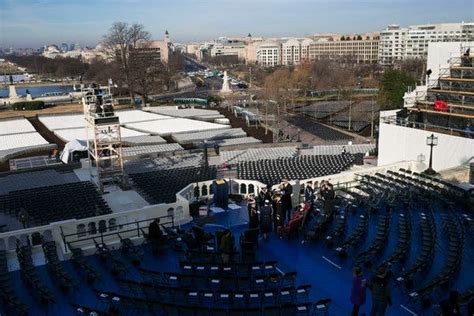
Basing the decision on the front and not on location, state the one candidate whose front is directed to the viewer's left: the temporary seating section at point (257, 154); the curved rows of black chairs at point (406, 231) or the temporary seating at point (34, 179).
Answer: the curved rows of black chairs at point (406, 231)

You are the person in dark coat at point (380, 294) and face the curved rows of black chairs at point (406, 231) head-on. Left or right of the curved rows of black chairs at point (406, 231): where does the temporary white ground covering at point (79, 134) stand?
left

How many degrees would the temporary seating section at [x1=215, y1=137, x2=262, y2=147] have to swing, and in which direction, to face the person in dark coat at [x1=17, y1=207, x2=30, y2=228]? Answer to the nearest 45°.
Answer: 0° — it already faces them

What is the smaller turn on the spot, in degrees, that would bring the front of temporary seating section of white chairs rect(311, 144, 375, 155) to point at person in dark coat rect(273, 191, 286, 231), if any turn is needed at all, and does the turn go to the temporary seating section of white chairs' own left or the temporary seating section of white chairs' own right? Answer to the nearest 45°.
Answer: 0° — it already faces them

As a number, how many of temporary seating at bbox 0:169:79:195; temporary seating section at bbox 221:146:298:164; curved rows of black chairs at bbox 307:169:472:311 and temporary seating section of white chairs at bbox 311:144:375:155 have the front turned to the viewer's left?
1

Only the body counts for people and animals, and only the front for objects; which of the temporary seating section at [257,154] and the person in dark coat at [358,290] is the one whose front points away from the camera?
the person in dark coat

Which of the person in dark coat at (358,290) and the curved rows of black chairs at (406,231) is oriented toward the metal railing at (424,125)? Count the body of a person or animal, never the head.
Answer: the person in dark coat

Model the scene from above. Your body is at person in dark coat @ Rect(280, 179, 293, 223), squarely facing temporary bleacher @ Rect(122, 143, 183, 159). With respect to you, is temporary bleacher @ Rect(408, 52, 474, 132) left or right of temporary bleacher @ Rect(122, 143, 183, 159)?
right

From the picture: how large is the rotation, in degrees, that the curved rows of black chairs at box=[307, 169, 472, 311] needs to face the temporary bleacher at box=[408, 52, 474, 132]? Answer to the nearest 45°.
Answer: approximately 90° to its right

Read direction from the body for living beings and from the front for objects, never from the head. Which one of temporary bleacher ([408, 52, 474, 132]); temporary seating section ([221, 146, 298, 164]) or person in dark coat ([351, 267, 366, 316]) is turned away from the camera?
the person in dark coat

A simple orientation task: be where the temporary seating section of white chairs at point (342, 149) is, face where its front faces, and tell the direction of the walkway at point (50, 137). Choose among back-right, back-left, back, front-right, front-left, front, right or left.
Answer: right

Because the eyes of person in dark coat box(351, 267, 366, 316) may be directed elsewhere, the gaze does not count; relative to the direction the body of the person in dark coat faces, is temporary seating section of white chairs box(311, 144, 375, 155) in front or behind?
in front

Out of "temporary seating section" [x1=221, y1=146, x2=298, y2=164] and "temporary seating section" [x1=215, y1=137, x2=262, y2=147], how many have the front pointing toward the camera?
2

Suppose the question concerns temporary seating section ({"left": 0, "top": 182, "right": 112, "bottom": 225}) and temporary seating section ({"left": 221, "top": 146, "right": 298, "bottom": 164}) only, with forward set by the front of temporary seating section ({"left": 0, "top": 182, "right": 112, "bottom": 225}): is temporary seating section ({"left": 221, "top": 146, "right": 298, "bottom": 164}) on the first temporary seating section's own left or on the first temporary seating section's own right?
on the first temporary seating section's own left

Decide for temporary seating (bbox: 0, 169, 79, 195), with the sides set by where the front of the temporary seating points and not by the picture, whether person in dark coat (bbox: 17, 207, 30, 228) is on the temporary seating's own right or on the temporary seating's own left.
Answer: on the temporary seating's own right

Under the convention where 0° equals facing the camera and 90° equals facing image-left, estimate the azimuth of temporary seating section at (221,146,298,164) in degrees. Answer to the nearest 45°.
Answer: approximately 0°

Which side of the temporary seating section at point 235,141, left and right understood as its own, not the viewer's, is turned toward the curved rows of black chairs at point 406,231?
front
